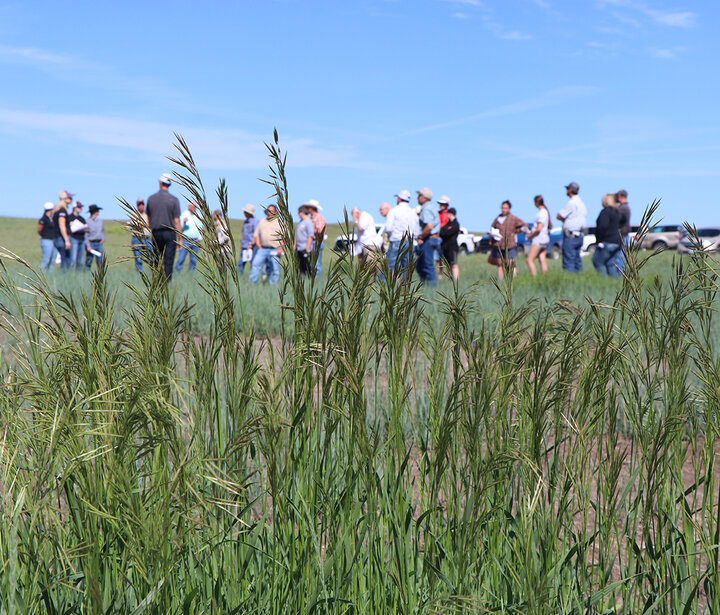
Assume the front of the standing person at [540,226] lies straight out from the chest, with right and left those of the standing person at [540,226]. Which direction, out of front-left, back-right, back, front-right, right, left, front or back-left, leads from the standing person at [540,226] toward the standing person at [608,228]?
back-left

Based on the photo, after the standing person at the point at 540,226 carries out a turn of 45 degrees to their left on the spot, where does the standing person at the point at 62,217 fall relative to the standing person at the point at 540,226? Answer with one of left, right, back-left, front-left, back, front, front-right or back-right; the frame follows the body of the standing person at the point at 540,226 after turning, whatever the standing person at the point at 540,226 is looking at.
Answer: front-right

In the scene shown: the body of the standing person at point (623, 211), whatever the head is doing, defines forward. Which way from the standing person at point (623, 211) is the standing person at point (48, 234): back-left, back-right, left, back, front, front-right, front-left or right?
front

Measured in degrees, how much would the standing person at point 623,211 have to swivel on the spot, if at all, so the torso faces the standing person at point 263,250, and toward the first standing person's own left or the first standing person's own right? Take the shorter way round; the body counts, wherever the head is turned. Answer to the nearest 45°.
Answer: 0° — they already face them

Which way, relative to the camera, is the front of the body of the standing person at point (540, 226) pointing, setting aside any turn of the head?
to the viewer's left

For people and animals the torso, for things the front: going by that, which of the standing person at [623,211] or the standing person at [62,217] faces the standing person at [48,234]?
the standing person at [623,211]

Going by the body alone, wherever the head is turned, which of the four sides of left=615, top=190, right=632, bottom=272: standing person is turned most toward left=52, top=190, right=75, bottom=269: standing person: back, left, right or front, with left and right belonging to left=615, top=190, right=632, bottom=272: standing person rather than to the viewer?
front

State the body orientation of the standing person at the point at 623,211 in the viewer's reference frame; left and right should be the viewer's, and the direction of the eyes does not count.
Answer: facing to the left of the viewer

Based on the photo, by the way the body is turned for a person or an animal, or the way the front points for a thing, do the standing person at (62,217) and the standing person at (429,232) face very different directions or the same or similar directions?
very different directions

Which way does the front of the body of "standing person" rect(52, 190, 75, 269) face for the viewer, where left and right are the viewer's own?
facing to the right of the viewer

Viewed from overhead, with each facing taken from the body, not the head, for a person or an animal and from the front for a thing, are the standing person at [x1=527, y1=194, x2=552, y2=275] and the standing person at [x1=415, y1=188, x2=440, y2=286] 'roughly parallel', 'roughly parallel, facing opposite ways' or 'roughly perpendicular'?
roughly parallel

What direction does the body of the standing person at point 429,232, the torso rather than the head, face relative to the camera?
to the viewer's left

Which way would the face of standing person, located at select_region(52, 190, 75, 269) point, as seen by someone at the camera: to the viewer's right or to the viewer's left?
to the viewer's right

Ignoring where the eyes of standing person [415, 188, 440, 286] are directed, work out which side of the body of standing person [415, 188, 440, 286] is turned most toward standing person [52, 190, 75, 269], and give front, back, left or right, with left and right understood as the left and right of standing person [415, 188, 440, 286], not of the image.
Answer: front
